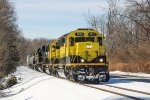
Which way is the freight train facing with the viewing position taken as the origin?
facing the viewer and to the right of the viewer
